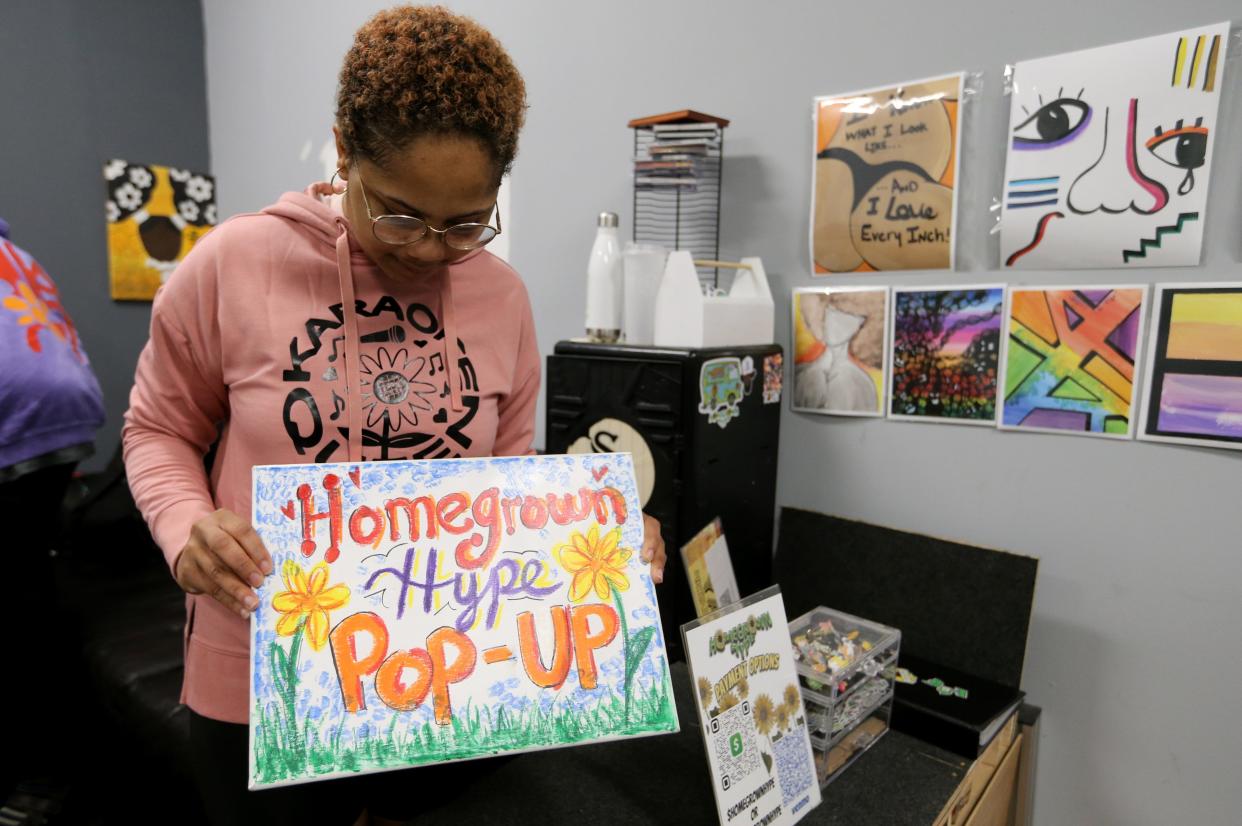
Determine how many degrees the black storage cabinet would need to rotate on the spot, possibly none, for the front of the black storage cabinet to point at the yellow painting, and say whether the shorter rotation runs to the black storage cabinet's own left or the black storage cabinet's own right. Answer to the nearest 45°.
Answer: approximately 90° to the black storage cabinet's own right

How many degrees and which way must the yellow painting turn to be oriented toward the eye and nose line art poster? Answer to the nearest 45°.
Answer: approximately 45° to its left

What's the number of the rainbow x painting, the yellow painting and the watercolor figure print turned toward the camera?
3

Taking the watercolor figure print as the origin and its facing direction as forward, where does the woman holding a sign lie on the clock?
The woman holding a sign is roughly at 1 o'clock from the watercolor figure print.

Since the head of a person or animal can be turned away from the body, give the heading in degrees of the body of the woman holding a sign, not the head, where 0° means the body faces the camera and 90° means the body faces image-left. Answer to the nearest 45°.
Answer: approximately 315°

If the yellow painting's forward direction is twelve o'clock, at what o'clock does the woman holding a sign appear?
The woman holding a sign is roughly at 12 o'clock from the yellow painting.
